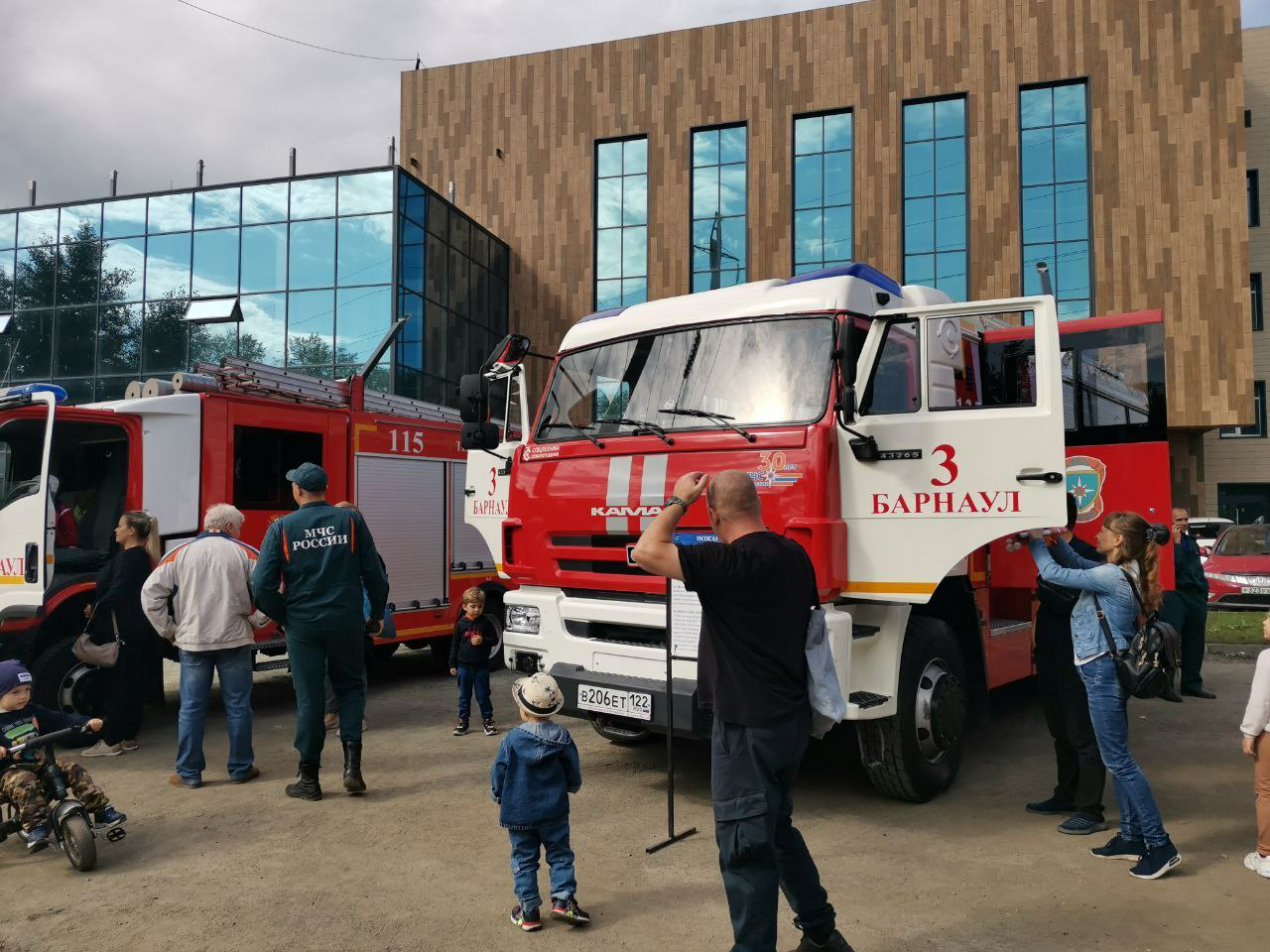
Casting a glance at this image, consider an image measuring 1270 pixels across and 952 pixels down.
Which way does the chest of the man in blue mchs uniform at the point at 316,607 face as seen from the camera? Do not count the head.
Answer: away from the camera

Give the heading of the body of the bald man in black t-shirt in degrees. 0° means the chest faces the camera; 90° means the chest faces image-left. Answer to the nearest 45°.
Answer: approximately 135°

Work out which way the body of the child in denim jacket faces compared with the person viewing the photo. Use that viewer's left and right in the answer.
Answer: facing away from the viewer

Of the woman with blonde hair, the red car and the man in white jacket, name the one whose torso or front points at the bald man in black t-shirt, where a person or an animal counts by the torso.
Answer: the red car

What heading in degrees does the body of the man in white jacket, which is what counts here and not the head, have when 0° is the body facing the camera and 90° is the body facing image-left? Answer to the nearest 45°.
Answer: approximately 180°
